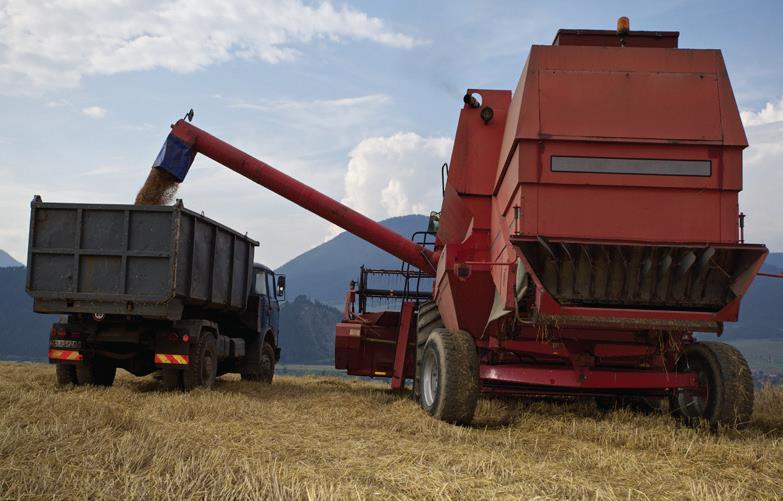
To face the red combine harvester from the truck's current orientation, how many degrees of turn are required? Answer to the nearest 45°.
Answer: approximately 90° to its right

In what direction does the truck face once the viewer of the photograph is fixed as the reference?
facing away from the viewer and to the right of the viewer
